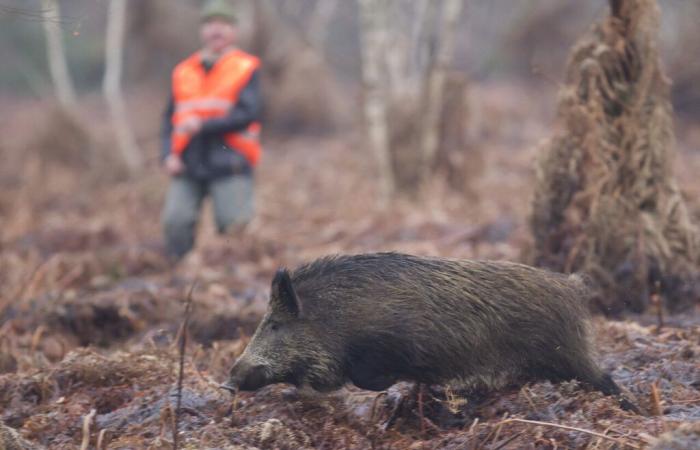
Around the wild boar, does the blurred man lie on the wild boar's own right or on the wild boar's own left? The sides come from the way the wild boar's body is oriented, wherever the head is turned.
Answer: on the wild boar's own right

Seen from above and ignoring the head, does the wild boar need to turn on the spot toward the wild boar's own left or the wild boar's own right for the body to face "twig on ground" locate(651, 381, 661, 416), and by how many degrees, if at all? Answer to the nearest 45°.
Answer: approximately 180°

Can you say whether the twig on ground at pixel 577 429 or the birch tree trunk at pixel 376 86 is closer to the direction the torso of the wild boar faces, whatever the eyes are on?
the birch tree trunk

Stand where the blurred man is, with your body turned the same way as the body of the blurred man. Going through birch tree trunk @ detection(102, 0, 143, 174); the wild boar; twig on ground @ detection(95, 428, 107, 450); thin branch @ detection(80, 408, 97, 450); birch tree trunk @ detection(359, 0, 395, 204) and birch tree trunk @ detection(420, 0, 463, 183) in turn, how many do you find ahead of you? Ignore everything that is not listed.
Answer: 3

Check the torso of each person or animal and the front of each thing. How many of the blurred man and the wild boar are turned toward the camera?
1

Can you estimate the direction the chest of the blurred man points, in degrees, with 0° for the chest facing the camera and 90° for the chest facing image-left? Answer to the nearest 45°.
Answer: approximately 0°

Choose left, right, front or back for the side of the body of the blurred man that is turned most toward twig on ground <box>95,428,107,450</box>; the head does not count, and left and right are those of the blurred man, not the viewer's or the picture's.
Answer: front

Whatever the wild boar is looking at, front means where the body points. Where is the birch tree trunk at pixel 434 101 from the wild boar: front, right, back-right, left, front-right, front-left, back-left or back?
right

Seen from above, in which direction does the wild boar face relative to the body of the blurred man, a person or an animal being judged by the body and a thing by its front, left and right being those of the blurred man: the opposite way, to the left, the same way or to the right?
to the right

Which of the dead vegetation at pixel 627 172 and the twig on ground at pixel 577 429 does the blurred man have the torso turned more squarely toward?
the twig on ground

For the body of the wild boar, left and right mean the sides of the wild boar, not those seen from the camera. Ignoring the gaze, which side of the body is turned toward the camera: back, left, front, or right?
left

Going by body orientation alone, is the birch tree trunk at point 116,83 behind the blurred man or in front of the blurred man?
behind

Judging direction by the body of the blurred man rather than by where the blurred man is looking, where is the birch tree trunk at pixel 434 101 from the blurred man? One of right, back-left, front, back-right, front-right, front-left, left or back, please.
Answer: back-left

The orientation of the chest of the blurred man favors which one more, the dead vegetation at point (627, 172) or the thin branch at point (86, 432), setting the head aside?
the thin branch

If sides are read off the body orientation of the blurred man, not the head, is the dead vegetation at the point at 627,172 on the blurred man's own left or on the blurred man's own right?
on the blurred man's own left
